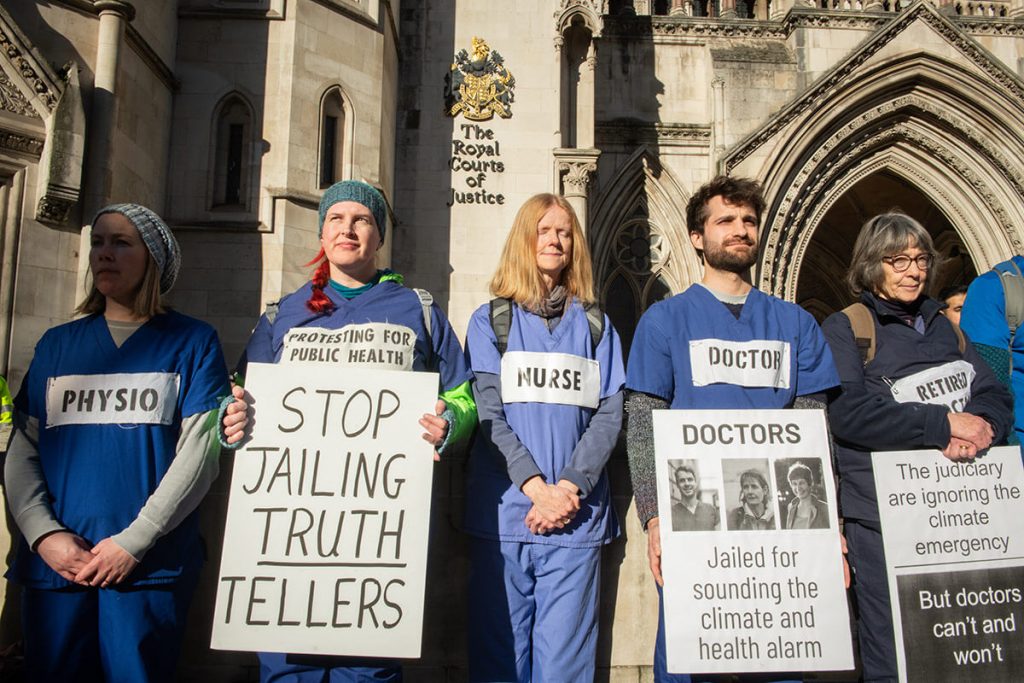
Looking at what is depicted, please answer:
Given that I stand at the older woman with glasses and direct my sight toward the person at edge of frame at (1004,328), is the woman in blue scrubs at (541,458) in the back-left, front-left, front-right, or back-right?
back-left

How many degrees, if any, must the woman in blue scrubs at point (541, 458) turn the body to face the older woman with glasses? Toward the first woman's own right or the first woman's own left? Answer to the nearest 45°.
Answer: approximately 90° to the first woman's own left

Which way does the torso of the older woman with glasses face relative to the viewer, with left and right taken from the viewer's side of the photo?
facing the viewer and to the right of the viewer

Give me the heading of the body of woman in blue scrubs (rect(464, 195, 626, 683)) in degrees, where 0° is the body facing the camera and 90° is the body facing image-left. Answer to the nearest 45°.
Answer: approximately 0°

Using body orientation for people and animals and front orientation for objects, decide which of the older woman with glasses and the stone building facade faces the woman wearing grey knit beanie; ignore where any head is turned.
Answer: the stone building facade

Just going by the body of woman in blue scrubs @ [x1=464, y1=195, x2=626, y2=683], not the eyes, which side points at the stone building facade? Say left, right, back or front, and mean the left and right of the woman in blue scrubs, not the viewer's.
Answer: back

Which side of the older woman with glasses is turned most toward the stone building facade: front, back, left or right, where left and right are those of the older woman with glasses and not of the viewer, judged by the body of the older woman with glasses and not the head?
back

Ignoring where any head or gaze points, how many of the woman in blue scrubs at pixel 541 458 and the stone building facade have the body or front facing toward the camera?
2

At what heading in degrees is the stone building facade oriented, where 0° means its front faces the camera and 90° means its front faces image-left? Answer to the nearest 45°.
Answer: approximately 0°

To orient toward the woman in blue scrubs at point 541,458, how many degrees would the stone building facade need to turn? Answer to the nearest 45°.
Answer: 0° — it already faces them

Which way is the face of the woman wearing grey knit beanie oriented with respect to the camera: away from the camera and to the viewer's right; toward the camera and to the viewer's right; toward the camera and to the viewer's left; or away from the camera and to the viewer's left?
toward the camera and to the viewer's left
